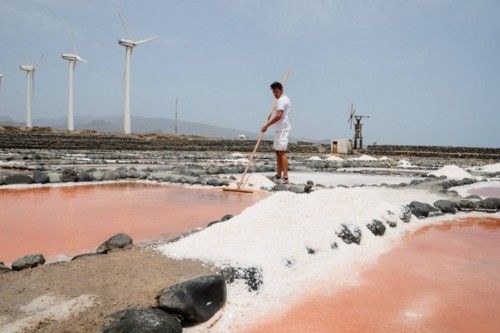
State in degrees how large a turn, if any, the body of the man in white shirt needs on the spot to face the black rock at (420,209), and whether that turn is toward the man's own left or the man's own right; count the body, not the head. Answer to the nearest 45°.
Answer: approximately 135° to the man's own left

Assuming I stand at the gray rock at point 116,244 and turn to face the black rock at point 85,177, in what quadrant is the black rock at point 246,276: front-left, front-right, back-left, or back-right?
back-right

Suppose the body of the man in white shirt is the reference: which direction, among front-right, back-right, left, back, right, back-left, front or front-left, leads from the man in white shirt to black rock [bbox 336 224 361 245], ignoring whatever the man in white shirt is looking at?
left

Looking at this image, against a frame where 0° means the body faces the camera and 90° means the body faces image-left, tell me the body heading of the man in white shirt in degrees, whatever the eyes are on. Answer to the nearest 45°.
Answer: approximately 90°

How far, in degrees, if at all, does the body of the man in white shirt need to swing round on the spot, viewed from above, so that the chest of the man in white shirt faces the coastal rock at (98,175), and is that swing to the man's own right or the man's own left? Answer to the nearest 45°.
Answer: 0° — they already face it
